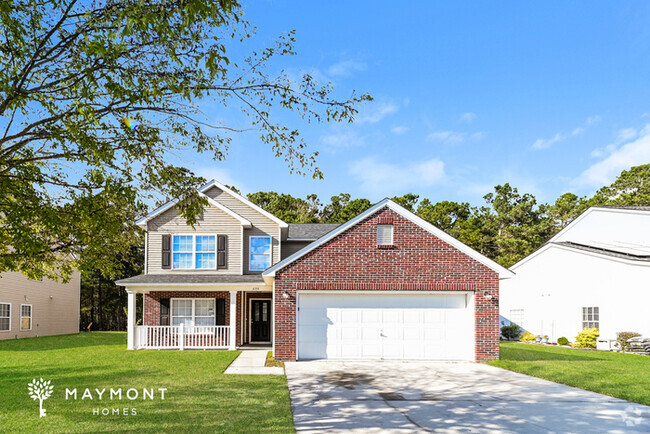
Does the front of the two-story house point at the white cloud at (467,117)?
no

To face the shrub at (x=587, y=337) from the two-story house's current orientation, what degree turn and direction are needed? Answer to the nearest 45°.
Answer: approximately 135° to its left

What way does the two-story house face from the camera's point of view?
toward the camera

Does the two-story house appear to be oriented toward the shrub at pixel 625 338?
no

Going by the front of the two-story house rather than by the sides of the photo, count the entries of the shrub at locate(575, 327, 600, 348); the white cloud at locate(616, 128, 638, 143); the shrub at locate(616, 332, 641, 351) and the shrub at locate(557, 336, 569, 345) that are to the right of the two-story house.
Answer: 0

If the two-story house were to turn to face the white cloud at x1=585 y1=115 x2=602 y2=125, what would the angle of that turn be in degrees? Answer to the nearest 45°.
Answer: approximately 135° to its left

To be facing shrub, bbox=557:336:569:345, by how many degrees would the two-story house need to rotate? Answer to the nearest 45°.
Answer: approximately 135° to its left

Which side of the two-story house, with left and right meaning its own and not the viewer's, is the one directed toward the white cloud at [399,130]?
back

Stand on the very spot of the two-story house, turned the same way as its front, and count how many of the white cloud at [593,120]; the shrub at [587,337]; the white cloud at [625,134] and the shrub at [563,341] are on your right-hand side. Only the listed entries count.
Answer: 0

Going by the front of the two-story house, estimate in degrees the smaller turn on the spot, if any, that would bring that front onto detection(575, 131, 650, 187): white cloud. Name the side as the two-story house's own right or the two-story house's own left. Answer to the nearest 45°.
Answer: approximately 135° to the two-story house's own left

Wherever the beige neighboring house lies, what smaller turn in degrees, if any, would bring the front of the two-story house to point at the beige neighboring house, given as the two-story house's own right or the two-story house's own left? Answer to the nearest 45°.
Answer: approximately 135° to the two-story house's own right
